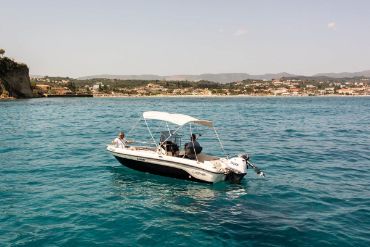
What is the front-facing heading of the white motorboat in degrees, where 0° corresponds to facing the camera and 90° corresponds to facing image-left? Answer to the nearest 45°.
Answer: approximately 135°
